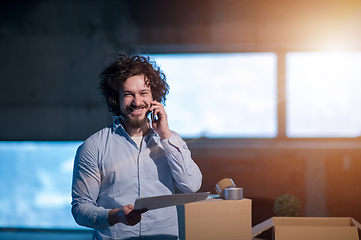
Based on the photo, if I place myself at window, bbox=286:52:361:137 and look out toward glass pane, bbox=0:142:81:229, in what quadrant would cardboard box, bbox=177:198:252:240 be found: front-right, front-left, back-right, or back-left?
front-left

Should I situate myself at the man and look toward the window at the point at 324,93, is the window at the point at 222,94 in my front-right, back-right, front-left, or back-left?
front-left

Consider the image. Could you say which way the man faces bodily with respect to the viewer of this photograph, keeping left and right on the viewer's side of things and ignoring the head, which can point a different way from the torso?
facing the viewer
